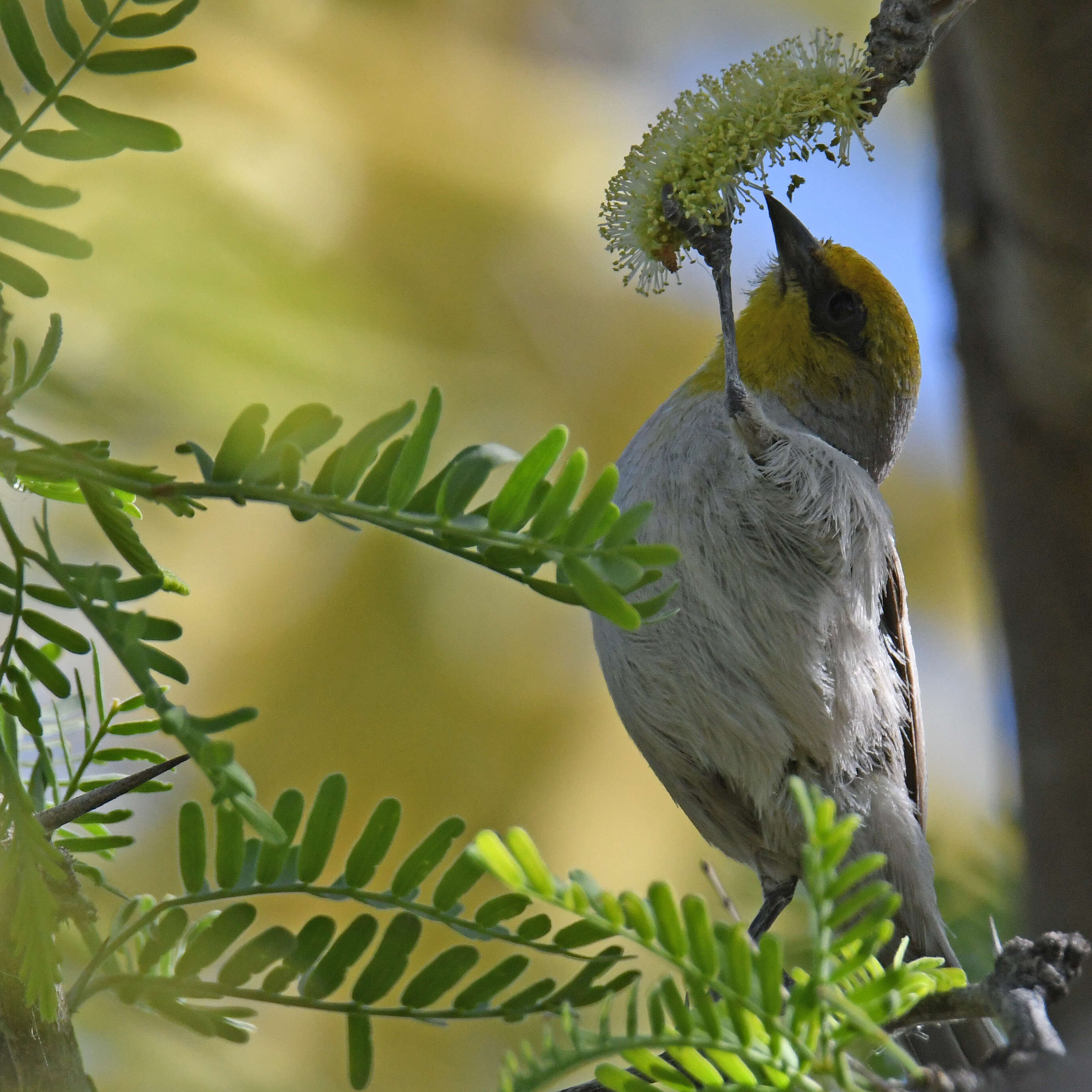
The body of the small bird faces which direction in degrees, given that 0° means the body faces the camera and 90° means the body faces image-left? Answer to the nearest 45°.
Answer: approximately 45°
